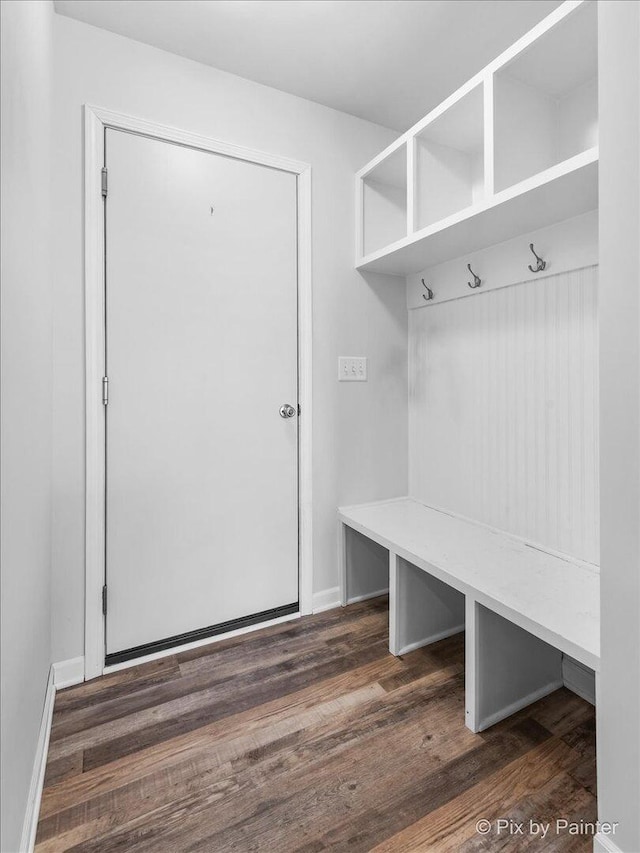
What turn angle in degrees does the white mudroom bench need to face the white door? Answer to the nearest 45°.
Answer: approximately 45° to its right

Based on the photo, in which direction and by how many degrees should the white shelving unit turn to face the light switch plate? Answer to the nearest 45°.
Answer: approximately 90° to its right

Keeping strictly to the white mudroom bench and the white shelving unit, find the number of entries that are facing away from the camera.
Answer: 0

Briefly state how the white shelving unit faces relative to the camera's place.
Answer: facing the viewer and to the left of the viewer

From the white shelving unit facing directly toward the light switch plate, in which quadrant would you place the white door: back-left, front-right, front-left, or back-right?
front-left

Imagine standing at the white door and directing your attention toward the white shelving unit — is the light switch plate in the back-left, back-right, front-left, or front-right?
front-left

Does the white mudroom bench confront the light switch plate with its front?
no

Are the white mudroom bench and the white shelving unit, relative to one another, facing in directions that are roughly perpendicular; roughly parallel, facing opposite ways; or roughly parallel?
roughly parallel

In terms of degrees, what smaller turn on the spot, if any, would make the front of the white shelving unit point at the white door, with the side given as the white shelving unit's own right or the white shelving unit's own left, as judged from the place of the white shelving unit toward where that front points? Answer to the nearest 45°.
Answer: approximately 45° to the white shelving unit's own right
